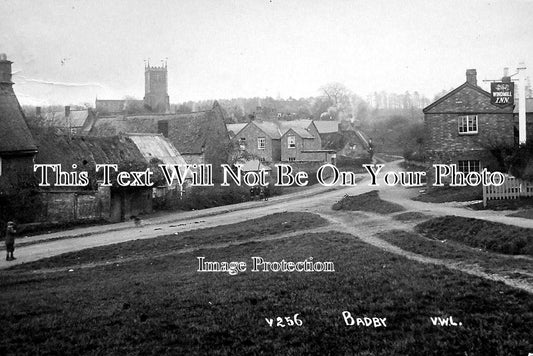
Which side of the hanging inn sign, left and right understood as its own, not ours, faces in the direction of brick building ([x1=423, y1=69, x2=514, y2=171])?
back

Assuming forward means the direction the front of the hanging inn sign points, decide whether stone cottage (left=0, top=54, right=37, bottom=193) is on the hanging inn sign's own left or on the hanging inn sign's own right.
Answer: on the hanging inn sign's own right

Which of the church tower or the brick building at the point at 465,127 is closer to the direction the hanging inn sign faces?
the church tower

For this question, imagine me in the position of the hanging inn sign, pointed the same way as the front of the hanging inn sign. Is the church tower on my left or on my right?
on my right

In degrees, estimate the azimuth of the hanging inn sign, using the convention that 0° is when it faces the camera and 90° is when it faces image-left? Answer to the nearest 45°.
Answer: approximately 0°
